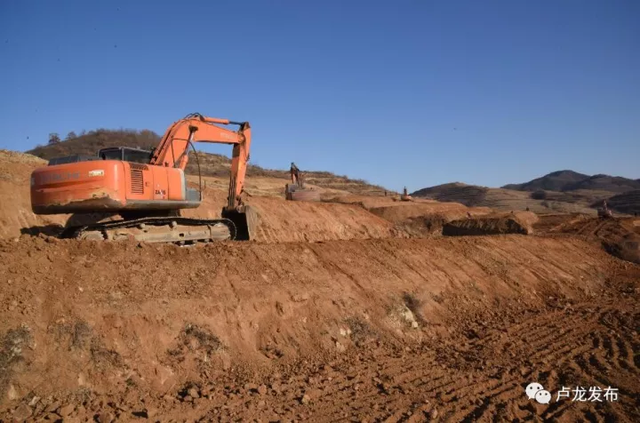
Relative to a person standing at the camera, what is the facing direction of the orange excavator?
facing away from the viewer and to the right of the viewer
